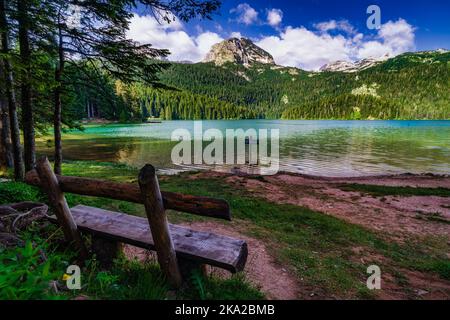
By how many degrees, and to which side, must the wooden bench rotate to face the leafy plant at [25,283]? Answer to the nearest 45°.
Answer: approximately 180°

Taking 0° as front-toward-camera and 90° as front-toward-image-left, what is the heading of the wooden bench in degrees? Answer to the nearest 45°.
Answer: approximately 225°

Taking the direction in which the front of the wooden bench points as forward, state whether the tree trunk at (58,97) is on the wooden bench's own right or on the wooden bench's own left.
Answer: on the wooden bench's own left

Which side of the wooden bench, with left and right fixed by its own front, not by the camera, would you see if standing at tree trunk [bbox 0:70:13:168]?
left

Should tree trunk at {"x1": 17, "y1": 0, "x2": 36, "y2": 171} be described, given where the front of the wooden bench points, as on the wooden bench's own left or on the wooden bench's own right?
on the wooden bench's own left
